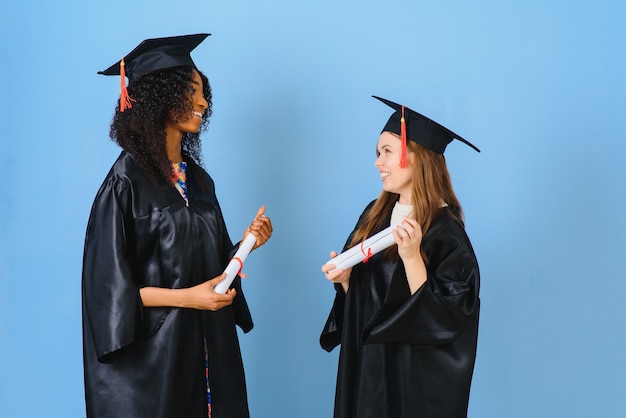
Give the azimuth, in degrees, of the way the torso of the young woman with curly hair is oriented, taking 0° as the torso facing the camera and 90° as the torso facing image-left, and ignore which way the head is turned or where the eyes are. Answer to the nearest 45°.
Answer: approximately 315°

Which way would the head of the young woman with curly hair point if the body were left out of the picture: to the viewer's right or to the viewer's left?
to the viewer's right
